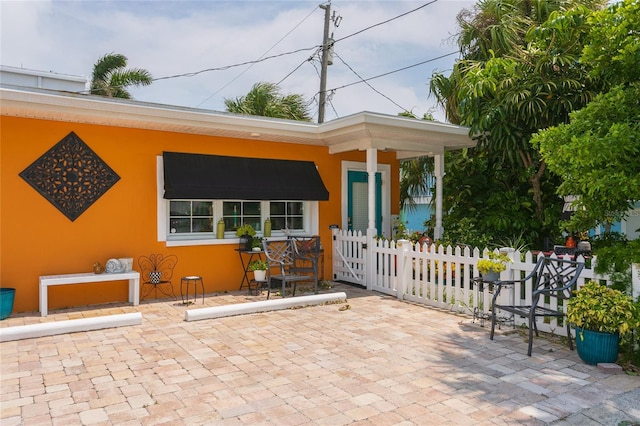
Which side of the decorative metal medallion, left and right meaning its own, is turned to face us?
front

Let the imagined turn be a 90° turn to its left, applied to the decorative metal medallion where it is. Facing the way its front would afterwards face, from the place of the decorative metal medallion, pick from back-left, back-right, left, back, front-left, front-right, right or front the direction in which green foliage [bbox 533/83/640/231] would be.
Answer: front-right

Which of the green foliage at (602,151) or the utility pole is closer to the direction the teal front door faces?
the green foliage

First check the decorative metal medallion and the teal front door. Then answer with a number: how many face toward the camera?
2

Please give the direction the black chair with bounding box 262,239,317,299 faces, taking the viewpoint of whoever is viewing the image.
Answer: facing the viewer and to the right of the viewer

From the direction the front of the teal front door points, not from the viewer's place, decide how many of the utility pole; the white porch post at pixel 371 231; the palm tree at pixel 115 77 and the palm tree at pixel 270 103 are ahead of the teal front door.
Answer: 1

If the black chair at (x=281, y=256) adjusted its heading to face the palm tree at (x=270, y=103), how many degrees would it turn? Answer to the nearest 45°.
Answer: approximately 135° to its left

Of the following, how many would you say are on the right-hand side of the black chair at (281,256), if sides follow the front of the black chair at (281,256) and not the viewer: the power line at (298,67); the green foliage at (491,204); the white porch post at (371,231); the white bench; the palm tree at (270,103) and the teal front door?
1

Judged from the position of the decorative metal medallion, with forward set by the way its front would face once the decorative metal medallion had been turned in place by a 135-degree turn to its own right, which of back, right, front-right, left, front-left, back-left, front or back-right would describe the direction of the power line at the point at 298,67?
right

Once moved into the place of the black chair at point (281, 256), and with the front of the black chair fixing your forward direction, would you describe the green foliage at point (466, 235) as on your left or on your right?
on your left

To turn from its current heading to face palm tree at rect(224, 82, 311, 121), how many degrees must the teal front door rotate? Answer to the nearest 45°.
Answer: approximately 135° to its right

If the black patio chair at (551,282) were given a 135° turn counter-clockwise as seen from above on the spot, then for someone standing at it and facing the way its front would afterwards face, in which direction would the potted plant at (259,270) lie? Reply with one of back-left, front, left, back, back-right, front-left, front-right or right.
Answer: back

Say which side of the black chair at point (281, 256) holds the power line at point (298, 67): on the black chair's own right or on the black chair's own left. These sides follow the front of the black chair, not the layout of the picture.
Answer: on the black chair's own left

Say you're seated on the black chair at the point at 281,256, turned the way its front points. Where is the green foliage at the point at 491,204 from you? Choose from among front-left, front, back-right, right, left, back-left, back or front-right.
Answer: front-left

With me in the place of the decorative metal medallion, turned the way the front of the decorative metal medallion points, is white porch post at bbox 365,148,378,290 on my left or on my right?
on my left

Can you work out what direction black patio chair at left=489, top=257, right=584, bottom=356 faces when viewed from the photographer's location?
facing the viewer and to the left of the viewer

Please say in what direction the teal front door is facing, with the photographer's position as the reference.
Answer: facing the viewer
